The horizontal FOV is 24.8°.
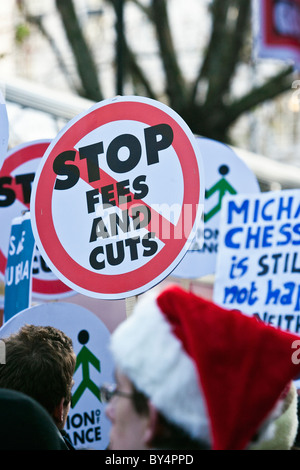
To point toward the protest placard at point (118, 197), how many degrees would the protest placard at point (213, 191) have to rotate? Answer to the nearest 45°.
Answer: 0° — it already faces it

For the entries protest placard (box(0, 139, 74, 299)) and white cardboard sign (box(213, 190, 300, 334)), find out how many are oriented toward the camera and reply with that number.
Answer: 2

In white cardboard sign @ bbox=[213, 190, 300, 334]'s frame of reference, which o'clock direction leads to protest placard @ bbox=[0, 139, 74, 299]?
The protest placard is roughly at 2 o'clock from the white cardboard sign.

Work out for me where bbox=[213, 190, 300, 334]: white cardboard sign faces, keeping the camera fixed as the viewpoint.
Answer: facing the viewer

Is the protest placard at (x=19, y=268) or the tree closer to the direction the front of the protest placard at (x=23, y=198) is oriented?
the protest placard

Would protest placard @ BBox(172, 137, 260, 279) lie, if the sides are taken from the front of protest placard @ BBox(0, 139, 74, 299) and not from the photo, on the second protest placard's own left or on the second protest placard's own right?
on the second protest placard's own left

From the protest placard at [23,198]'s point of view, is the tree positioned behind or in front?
behind

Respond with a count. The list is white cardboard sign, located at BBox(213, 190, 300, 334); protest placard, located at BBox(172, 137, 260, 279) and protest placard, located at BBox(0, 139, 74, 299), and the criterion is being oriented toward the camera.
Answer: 3

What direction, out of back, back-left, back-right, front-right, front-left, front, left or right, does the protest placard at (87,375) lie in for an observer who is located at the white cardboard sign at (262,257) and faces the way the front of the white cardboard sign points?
front-right

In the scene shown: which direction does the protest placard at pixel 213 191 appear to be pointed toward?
toward the camera

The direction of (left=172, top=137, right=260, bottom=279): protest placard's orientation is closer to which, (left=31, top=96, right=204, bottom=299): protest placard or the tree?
the protest placard

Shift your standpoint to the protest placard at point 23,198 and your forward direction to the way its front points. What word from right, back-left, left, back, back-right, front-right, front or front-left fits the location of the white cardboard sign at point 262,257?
left

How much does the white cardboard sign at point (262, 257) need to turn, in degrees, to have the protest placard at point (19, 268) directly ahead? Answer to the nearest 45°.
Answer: approximately 45° to its right

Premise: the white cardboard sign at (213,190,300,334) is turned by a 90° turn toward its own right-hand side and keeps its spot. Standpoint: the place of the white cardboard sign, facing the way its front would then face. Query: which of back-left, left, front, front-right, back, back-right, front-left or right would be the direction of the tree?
right
